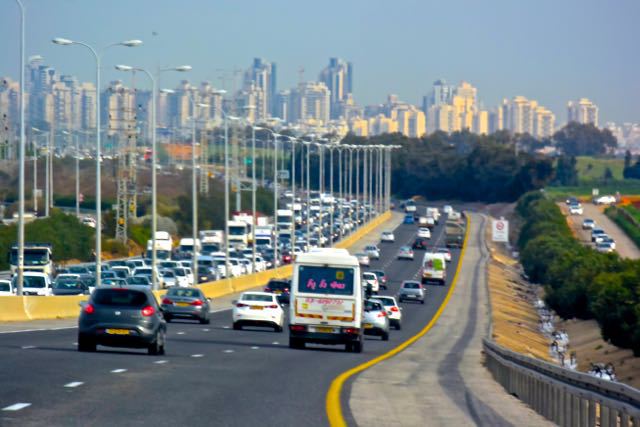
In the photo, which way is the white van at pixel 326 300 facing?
away from the camera

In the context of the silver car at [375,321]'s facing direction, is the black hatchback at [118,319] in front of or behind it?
behind

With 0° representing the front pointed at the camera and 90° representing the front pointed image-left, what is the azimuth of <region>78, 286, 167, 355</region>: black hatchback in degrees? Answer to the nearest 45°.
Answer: approximately 180°

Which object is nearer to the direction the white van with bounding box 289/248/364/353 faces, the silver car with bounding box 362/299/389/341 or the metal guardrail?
the silver car

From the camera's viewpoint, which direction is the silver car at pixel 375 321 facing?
away from the camera

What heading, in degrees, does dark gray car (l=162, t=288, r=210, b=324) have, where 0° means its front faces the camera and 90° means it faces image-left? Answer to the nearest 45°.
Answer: approximately 180°

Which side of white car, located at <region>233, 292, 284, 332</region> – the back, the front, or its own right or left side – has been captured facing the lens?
back
